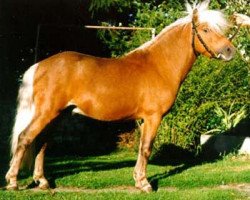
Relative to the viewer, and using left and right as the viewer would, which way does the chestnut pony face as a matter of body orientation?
facing to the right of the viewer
